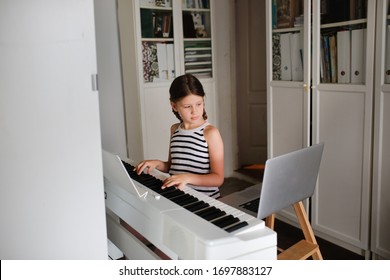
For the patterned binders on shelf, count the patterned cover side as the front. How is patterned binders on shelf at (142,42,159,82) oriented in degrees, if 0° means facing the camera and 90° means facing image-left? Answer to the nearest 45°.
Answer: approximately 0°

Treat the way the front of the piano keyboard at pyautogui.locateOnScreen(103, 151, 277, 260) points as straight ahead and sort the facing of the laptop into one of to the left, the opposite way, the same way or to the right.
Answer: to the left

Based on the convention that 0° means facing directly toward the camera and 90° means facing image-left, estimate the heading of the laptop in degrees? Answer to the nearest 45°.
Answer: approximately 135°

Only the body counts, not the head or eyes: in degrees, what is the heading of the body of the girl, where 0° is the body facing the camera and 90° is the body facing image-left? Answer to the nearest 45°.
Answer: approximately 45°

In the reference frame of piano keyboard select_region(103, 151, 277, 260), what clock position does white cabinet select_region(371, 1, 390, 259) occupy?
The white cabinet is roughly at 12 o'clock from the piano keyboard.

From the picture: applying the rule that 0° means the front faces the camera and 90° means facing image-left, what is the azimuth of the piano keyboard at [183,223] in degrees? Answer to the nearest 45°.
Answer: approximately 225°
